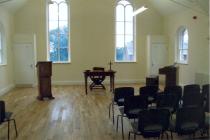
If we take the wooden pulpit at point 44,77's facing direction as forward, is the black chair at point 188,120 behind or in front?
in front

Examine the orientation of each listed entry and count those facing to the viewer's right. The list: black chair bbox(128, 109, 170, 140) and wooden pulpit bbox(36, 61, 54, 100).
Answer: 0

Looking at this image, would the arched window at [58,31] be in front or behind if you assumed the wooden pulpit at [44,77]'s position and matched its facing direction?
behind

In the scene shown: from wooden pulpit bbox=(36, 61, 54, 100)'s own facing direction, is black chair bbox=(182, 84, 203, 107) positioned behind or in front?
in front

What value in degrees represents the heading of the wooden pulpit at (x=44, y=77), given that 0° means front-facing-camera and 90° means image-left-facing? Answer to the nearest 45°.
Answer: approximately 0°

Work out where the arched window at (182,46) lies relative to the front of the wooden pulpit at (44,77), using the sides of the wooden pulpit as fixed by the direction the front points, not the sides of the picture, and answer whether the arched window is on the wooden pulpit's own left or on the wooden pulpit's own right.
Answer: on the wooden pulpit's own left
